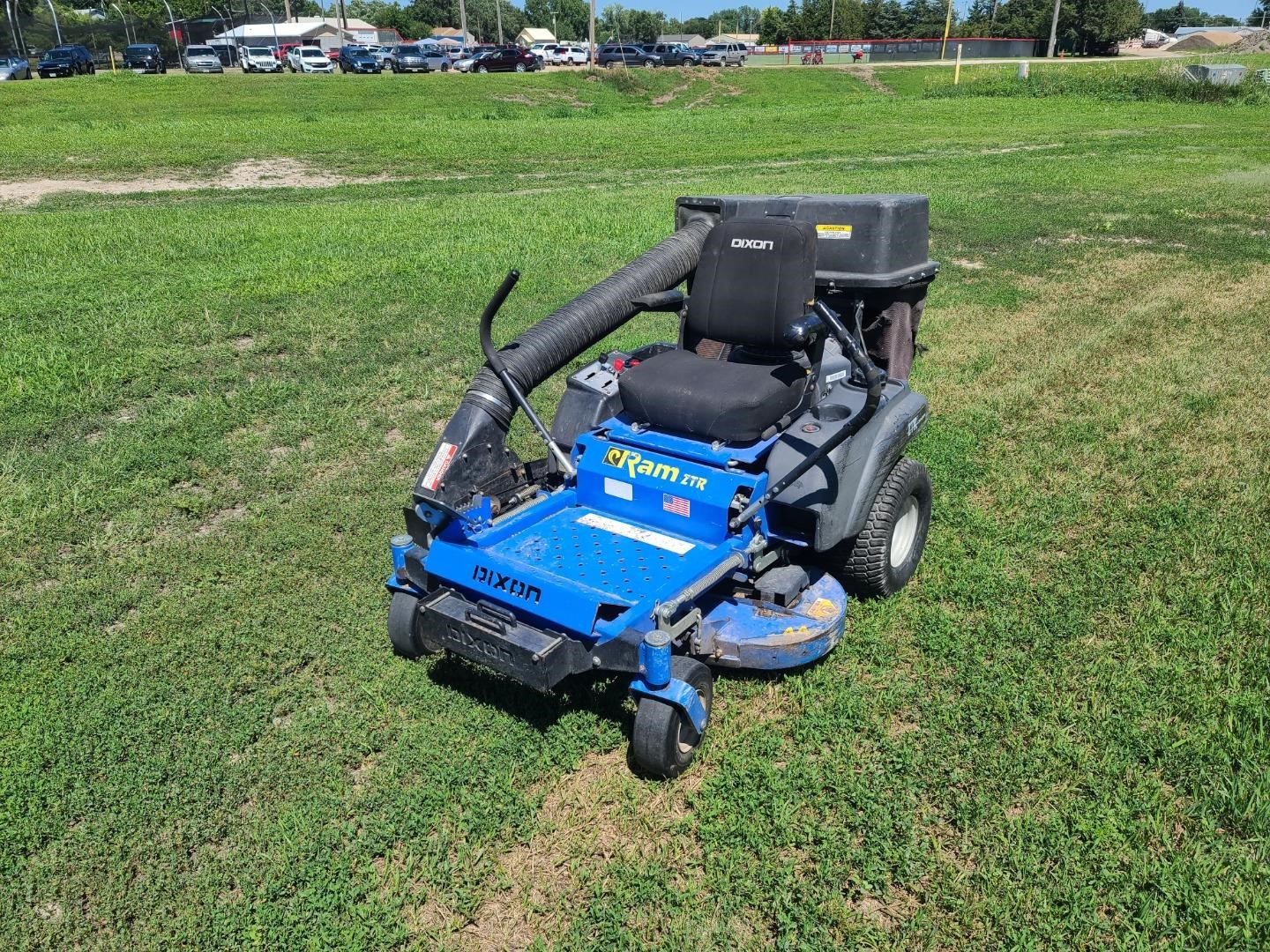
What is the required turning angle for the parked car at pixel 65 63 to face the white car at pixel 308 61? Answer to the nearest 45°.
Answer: approximately 135° to its left

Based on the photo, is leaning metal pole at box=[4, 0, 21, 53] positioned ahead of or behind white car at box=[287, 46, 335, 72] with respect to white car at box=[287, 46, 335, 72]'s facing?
behind

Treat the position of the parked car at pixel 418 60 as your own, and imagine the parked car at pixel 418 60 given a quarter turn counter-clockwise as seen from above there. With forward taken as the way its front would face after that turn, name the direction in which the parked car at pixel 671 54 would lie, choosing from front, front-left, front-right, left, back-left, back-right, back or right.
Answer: front-right

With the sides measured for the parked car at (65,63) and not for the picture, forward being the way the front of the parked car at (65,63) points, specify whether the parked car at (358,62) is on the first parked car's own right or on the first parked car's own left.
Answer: on the first parked car's own left

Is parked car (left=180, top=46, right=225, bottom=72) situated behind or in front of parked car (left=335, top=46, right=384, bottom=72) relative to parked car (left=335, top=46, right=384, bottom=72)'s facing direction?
behind

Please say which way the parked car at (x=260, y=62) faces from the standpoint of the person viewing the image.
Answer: facing the viewer and to the right of the viewer

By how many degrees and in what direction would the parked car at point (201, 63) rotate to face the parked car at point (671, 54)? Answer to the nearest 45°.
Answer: approximately 45° to its left

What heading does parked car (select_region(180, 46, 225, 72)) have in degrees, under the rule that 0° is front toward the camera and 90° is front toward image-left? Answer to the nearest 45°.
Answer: approximately 315°

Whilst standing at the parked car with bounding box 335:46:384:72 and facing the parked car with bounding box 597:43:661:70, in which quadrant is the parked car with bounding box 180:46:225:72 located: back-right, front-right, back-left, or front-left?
back-left
